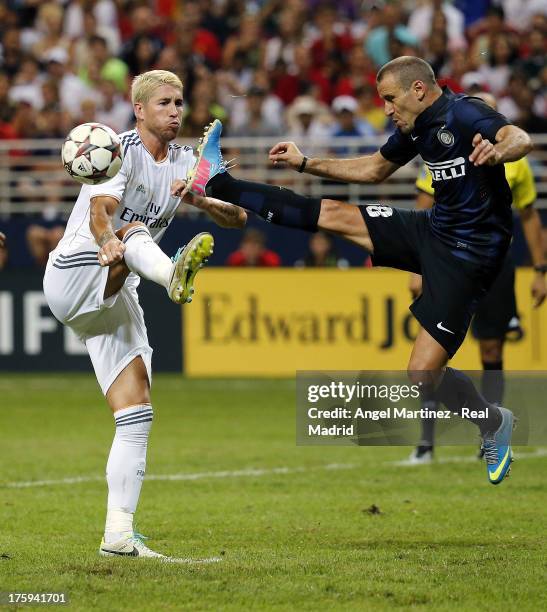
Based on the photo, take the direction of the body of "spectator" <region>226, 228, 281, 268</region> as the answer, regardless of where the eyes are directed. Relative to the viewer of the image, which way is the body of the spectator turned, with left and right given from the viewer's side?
facing the viewer

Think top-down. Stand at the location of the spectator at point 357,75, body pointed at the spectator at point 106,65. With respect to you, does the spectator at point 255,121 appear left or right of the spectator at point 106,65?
left

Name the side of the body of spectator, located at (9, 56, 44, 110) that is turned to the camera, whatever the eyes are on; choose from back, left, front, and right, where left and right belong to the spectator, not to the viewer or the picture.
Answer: front

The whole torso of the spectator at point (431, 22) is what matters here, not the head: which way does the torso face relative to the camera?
toward the camera

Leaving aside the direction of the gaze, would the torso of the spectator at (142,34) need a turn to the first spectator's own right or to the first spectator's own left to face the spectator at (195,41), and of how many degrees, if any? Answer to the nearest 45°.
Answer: approximately 90° to the first spectator's own left

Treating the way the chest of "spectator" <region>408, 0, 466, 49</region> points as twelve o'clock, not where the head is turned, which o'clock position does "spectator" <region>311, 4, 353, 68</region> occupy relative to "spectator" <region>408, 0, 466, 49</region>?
"spectator" <region>311, 4, 353, 68</region> is roughly at 3 o'clock from "spectator" <region>408, 0, 466, 49</region>.

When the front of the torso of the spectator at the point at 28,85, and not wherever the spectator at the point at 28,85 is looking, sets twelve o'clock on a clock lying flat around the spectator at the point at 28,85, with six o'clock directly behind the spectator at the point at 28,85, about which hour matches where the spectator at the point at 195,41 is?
the spectator at the point at 195,41 is roughly at 9 o'clock from the spectator at the point at 28,85.

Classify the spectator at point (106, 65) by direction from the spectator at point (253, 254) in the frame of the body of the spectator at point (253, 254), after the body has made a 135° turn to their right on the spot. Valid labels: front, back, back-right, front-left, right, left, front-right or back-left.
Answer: front

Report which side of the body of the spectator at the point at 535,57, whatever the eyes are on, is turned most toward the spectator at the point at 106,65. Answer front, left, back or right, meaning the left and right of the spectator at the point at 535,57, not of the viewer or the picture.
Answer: right

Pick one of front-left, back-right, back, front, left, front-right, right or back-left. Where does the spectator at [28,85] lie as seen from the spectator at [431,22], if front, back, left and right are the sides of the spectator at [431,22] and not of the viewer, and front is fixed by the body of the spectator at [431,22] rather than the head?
right

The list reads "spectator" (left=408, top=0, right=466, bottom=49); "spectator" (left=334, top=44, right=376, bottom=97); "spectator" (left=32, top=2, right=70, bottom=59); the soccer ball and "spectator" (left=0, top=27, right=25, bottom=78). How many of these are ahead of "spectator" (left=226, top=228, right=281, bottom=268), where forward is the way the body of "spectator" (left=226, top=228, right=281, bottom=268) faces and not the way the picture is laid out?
1

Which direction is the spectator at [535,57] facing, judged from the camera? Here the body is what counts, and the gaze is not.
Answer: toward the camera

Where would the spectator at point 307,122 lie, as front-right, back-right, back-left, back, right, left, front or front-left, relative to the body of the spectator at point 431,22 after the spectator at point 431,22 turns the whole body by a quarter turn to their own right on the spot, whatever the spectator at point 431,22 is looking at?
front-left

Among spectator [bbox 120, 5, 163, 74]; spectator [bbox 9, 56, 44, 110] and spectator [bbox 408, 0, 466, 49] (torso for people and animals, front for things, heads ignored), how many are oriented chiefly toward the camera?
3
